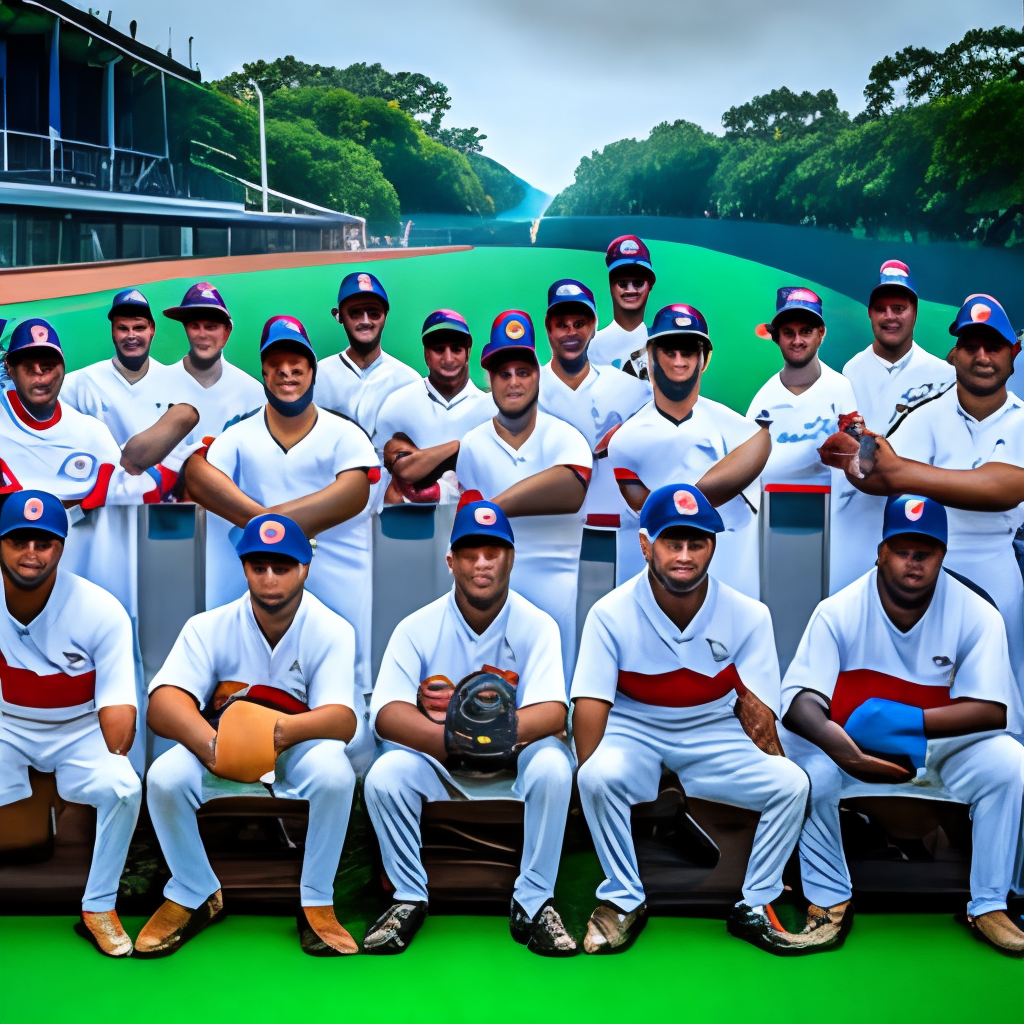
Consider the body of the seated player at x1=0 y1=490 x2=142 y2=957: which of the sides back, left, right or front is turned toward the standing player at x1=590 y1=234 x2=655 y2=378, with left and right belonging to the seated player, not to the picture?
left

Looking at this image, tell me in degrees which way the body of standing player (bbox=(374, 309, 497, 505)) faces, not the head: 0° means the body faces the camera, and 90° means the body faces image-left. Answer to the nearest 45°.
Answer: approximately 0°

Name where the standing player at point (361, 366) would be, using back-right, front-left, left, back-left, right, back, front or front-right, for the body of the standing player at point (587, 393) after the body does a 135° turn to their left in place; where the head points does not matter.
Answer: back-left

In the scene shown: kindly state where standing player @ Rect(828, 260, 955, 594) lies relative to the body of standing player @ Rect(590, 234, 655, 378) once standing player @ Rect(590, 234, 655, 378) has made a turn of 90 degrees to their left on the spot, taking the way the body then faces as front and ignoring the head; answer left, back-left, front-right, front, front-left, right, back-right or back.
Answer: front

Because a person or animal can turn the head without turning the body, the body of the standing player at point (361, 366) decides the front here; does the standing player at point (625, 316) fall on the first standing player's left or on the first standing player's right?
on the first standing player's left
